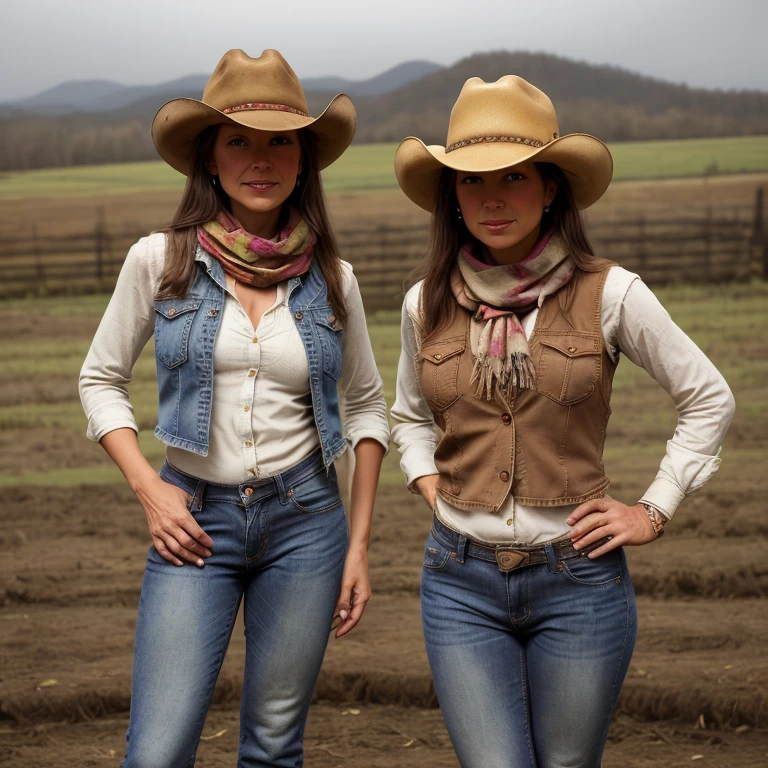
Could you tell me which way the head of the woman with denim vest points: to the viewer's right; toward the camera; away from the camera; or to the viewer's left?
toward the camera

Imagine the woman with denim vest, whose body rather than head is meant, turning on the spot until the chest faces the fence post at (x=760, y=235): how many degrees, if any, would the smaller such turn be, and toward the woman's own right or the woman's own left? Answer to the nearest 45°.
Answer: approximately 135° to the woman's own left

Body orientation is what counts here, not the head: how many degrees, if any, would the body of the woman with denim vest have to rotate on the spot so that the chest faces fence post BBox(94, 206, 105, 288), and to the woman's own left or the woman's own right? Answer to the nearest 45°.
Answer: approximately 180°

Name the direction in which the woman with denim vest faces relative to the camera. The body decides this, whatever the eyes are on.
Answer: toward the camera

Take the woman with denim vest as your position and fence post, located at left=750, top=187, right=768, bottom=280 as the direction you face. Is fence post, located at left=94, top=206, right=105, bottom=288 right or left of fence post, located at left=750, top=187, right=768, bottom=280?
left
